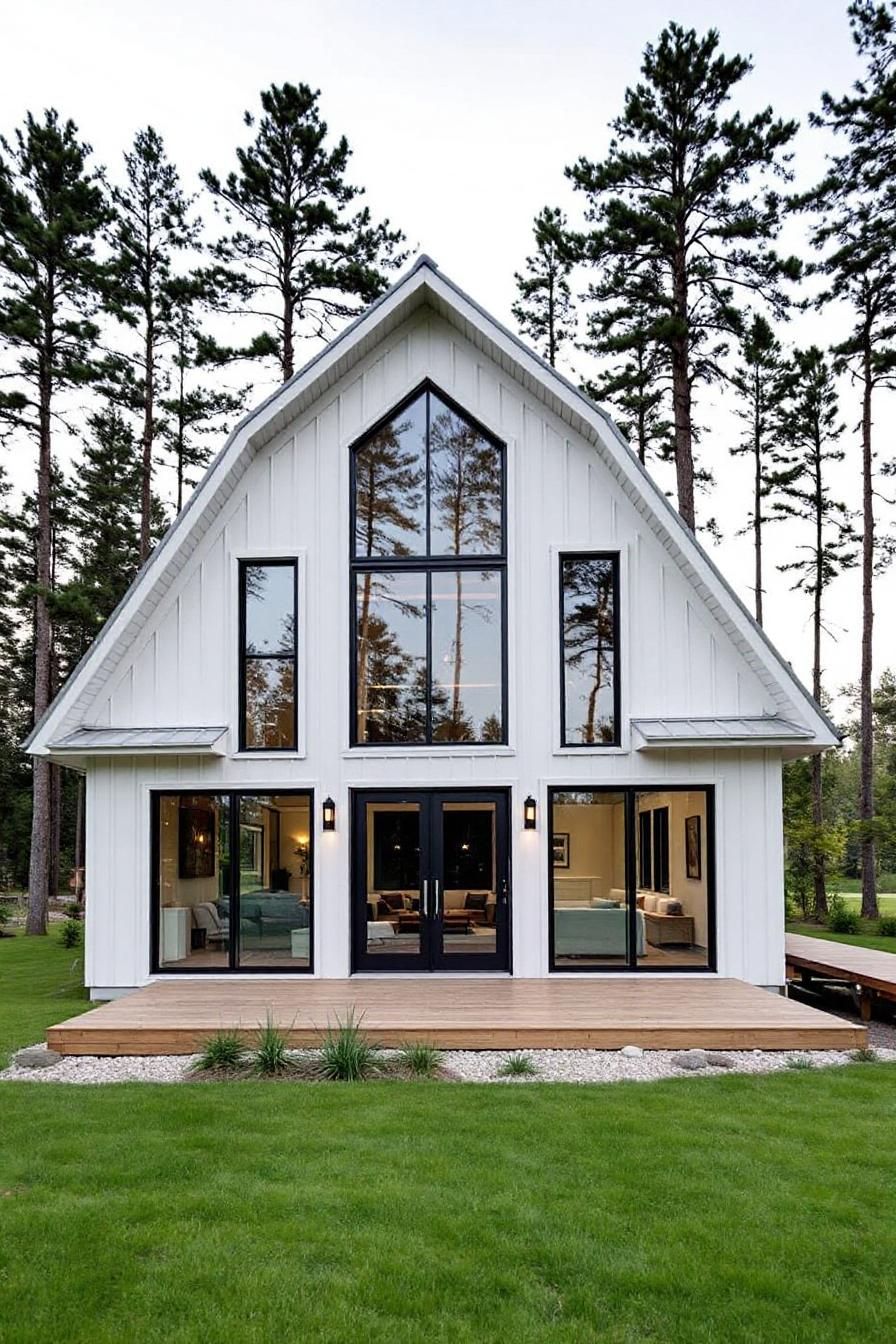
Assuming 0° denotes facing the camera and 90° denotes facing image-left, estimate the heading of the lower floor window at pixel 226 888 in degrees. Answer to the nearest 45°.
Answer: approximately 0°

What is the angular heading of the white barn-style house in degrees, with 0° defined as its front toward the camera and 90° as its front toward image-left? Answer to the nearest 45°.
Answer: approximately 0°

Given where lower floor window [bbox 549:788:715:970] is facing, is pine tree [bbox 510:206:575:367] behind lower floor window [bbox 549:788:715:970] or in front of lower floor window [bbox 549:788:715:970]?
behind

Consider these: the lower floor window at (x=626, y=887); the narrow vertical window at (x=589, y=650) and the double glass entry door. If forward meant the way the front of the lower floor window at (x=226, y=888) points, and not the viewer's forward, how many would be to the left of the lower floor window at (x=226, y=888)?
3

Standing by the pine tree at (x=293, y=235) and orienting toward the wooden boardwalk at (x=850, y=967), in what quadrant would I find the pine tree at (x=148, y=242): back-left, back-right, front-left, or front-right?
back-right

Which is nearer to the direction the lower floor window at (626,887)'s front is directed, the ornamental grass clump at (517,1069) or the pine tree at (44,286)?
the ornamental grass clump

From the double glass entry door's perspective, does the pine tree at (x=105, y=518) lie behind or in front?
behind
